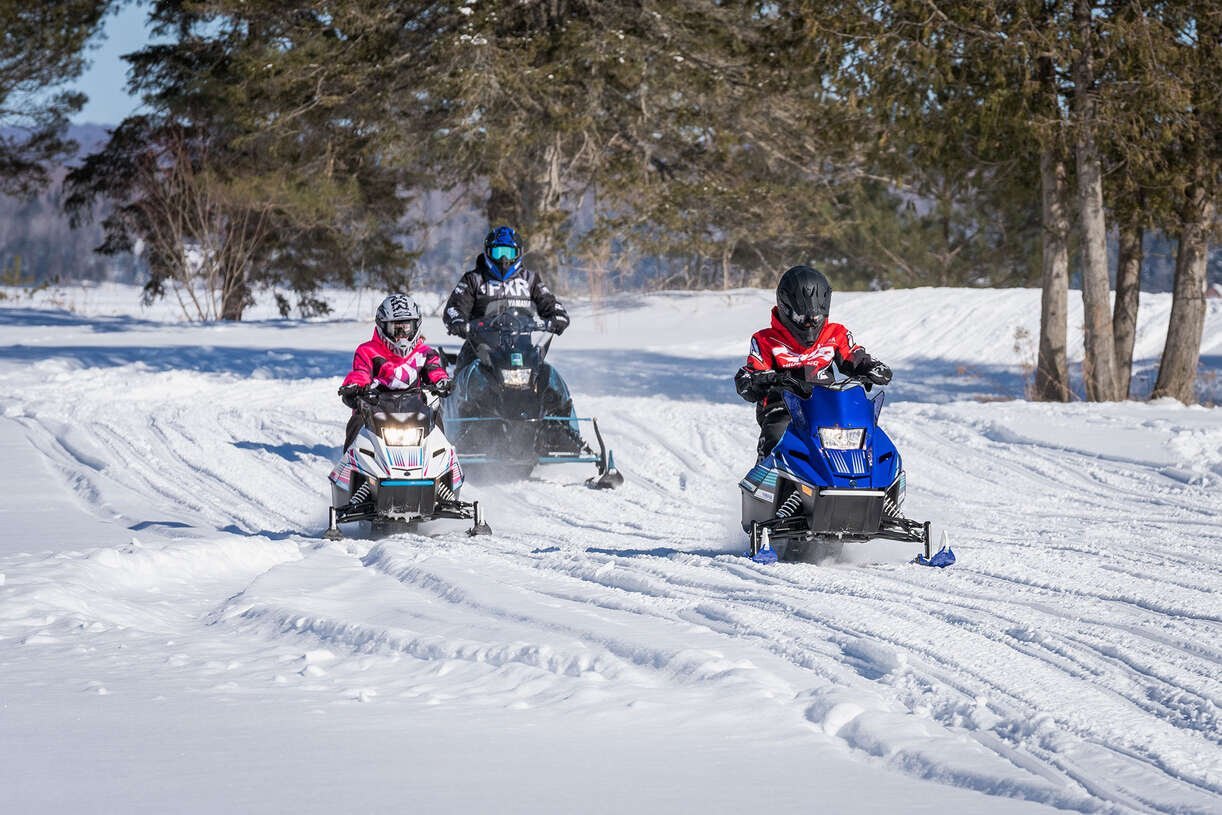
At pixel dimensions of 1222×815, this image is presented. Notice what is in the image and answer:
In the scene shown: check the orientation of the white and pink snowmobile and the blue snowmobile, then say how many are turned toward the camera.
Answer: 2

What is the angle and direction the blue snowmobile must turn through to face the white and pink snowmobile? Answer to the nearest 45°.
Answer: approximately 90° to its right

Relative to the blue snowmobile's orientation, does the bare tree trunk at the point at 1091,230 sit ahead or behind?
behind

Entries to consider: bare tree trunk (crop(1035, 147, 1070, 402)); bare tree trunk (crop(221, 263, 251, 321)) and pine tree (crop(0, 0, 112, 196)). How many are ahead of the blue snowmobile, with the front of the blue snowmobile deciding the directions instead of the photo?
0

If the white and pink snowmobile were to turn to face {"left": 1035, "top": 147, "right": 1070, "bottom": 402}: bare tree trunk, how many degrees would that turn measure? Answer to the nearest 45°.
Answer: approximately 135° to its left

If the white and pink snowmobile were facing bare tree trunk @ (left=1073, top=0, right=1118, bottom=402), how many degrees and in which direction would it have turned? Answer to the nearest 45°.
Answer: approximately 135° to its left

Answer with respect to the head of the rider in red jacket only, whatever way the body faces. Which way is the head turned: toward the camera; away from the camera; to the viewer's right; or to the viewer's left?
toward the camera

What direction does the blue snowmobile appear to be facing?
toward the camera

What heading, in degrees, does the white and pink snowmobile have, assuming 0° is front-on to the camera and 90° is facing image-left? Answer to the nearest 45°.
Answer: approximately 0°

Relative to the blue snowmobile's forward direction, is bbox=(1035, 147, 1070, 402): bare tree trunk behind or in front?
behind

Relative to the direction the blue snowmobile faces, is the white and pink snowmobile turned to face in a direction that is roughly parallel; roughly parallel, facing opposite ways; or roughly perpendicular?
roughly parallel

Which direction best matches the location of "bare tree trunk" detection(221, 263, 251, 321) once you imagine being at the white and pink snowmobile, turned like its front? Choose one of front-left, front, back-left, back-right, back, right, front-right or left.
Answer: back

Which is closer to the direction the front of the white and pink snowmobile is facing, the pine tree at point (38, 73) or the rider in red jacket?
the rider in red jacket

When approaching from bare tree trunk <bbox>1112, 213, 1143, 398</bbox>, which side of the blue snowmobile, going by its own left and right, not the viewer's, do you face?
back

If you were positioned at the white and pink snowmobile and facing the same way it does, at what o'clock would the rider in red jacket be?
The rider in red jacket is roughly at 10 o'clock from the white and pink snowmobile.
